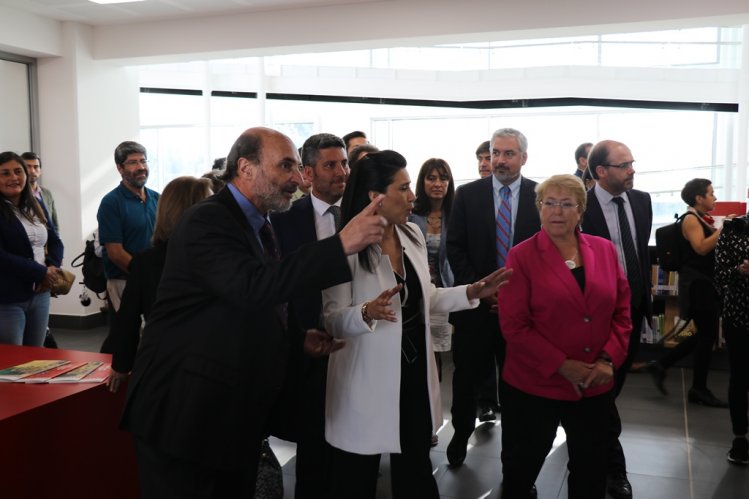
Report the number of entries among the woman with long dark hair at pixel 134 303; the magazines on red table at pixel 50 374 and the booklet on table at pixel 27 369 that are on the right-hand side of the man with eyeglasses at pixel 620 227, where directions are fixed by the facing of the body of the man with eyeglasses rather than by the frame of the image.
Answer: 3

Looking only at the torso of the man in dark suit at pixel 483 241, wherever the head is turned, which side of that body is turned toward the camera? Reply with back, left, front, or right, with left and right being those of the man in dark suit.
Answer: front

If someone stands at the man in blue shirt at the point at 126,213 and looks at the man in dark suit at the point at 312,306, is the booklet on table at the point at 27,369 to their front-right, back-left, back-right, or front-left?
front-right

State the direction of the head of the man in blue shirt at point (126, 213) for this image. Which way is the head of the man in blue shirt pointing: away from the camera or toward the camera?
toward the camera

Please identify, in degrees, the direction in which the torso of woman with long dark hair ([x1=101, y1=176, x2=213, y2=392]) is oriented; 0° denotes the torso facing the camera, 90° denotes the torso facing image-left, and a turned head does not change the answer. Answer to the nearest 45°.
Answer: approximately 225°

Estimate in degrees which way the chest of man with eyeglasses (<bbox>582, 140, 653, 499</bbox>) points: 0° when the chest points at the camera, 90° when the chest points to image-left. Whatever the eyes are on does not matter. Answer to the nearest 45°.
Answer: approximately 315°

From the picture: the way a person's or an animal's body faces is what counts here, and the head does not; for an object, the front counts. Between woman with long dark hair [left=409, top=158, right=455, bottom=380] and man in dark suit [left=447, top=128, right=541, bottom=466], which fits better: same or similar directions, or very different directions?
same or similar directions

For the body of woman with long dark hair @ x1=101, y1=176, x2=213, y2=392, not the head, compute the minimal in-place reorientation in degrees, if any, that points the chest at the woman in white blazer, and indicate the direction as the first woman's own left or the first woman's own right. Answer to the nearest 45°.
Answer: approximately 90° to the first woman's own right

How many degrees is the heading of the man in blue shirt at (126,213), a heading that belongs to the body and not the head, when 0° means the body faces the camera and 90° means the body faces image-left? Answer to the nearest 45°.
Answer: approximately 315°

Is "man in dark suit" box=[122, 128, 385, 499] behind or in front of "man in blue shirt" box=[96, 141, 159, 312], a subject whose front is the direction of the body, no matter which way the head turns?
in front
